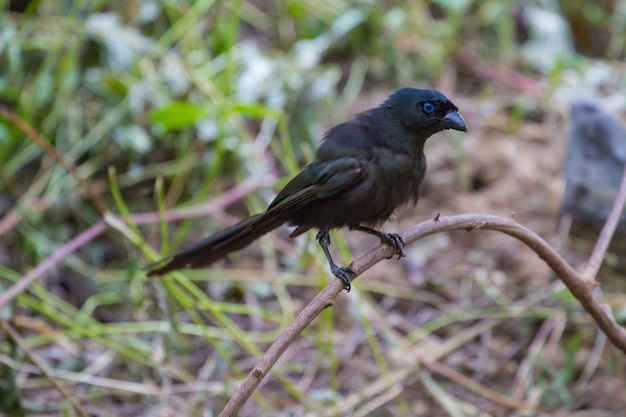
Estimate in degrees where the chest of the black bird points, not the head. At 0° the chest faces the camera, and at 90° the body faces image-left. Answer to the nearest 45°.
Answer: approximately 270°
